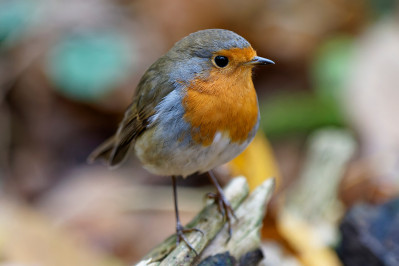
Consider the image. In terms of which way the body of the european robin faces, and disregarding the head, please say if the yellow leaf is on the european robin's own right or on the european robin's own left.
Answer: on the european robin's own left

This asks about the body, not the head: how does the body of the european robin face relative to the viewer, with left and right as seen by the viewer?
facing the viewer and to the right of the viewer
